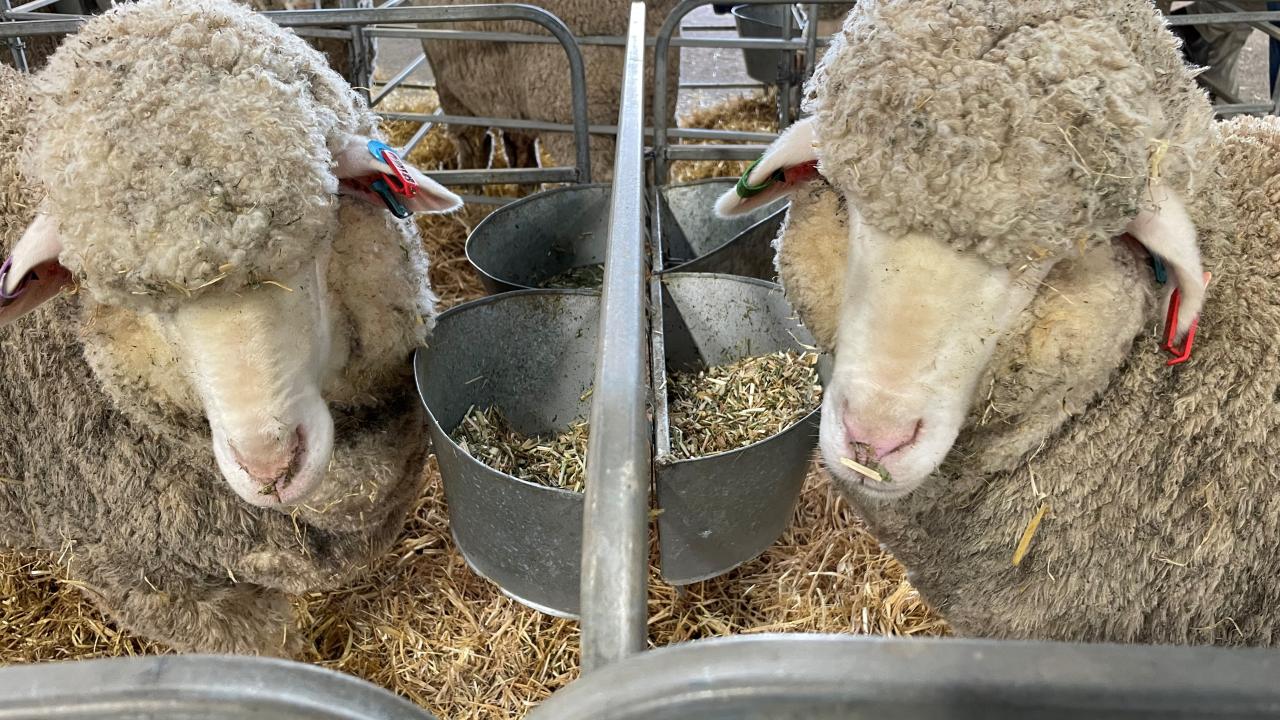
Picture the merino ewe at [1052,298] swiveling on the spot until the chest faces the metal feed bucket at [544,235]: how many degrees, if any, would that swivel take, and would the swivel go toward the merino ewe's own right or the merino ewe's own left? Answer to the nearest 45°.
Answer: approximately 90° to the merino ewe's own right

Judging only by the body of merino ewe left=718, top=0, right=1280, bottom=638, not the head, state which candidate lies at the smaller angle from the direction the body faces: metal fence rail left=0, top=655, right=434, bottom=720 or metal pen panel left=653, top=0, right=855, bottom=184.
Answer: the metal fence rail

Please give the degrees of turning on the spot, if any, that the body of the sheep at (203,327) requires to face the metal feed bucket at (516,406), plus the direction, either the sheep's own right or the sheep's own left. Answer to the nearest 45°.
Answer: approximately 45° to the sheep's own left

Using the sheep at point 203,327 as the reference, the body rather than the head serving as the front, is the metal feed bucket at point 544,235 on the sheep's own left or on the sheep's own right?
on the sheep's own left

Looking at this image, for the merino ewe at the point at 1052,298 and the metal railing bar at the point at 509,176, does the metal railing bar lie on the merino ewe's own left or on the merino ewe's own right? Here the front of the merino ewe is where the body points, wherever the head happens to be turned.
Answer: on the merino ewe's own right

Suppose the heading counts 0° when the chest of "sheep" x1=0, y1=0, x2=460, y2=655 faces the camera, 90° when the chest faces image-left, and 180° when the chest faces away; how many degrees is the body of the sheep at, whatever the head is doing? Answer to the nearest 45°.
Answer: approximately 315°

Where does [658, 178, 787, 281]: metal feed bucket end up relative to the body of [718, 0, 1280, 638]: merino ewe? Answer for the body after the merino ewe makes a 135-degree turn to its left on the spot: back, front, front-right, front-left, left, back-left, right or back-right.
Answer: back-left

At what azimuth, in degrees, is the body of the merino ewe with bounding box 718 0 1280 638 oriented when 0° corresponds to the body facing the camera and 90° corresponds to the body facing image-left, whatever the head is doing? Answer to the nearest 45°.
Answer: approximately 45°
